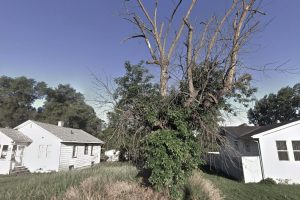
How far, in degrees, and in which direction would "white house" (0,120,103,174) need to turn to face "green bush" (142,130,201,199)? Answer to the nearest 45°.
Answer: approximately 45° to its left

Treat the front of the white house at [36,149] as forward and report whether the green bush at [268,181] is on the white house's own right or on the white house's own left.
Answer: on the white house's own left

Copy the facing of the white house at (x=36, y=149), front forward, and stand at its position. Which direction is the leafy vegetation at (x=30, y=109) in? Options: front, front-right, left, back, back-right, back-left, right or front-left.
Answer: back-right

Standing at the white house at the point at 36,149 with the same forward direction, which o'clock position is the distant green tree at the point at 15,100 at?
The distant green tree is roughly at 4 o'clock from the white house.

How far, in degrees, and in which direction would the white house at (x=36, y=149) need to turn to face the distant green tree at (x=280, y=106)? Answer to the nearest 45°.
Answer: approximately 135° to its left

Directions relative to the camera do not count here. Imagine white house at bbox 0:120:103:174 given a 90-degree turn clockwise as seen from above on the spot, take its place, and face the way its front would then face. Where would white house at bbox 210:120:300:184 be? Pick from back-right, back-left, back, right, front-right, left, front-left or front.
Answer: back

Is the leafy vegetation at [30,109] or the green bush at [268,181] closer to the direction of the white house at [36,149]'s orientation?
the green bush

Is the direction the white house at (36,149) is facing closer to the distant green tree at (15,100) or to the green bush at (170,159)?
the green bush

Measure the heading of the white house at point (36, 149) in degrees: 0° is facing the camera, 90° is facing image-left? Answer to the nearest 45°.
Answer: approximately 45°
